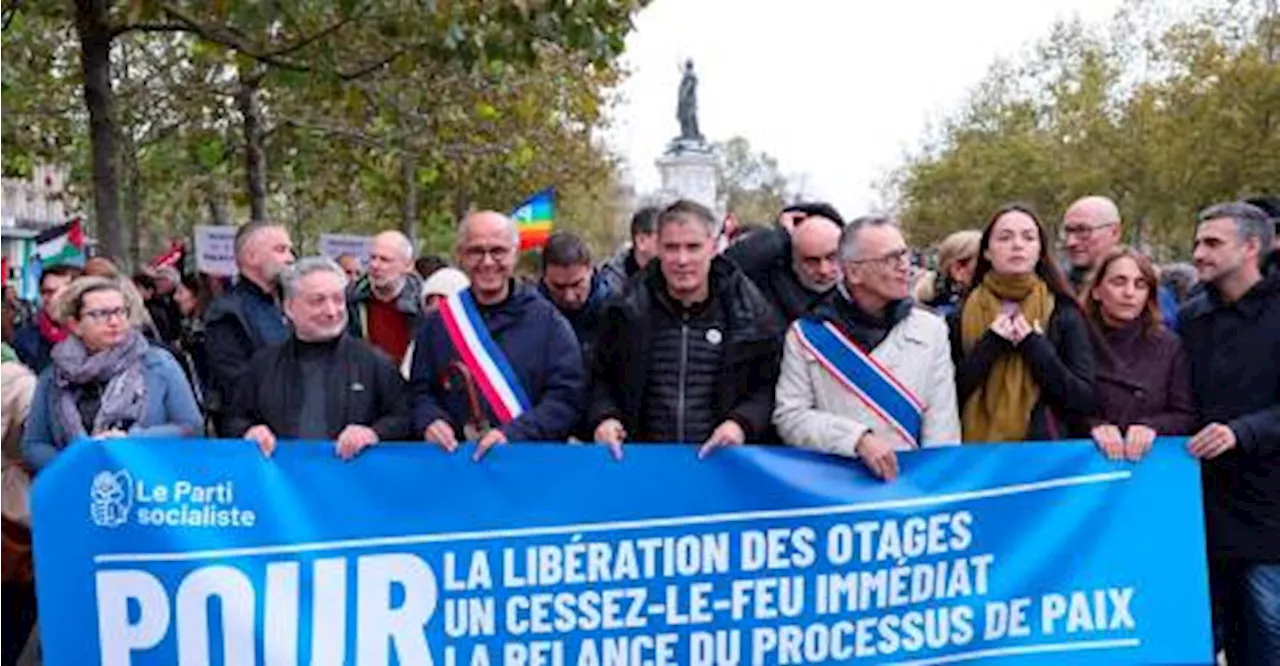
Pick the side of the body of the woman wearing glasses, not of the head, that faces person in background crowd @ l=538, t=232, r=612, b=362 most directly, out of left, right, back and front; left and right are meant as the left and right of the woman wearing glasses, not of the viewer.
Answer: left

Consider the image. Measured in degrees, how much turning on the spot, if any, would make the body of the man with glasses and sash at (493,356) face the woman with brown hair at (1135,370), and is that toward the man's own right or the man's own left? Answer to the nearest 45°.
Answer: approximately 90° to the man's own left

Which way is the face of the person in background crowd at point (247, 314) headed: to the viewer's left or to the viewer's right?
to the viewer's right

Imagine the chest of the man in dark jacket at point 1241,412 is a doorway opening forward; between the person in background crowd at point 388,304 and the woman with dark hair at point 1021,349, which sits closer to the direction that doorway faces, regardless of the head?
the woman with dark hair

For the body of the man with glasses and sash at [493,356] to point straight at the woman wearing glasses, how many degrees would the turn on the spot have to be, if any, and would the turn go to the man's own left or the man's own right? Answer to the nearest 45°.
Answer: approximately 90° to the man's own right

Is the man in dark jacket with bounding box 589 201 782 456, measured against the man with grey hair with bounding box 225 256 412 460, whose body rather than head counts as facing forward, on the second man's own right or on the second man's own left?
on the second man's own left
